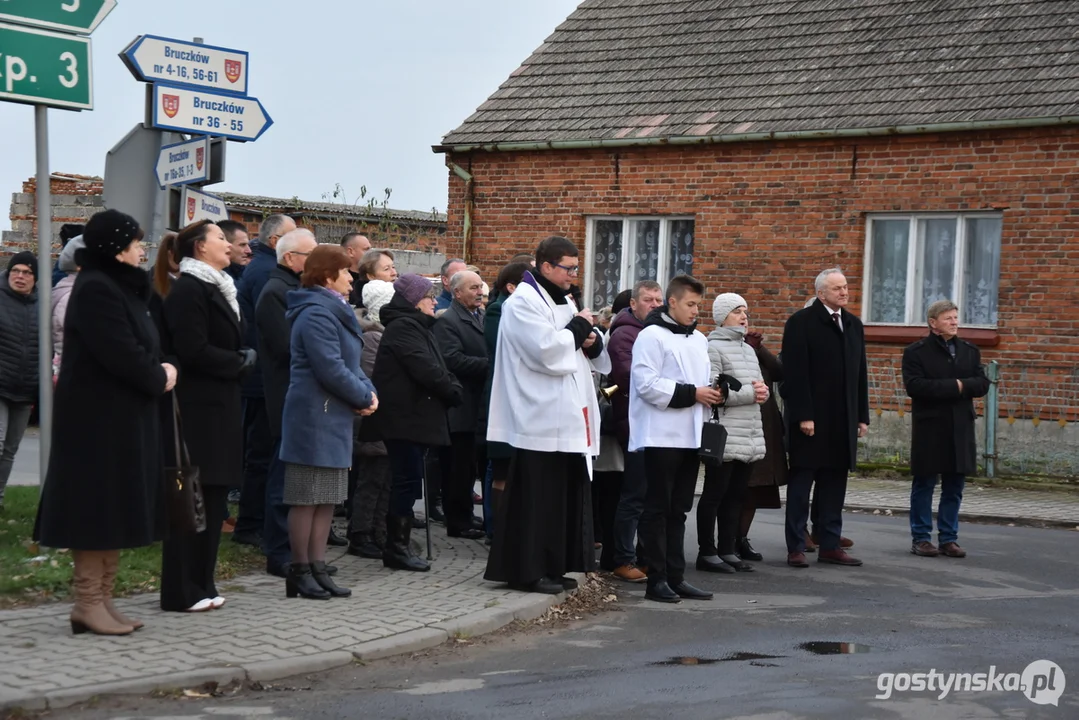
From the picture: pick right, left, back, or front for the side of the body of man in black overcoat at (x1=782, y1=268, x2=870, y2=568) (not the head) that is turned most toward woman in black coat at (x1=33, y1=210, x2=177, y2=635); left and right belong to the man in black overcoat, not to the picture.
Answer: right

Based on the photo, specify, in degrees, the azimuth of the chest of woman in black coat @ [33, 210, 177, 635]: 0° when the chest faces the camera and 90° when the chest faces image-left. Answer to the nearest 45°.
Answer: approximately 270°

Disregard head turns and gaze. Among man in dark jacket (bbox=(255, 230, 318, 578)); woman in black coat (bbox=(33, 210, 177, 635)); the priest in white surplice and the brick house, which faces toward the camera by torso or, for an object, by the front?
the brick house

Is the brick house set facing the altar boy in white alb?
yes

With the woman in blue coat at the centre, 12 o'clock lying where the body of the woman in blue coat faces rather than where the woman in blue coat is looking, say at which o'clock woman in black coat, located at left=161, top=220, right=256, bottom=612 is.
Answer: The woman in black coat is roughly at 5 o'clock from the woman in blue coat.

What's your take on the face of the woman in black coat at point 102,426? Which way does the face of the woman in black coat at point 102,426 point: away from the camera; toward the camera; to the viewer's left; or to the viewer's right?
to the viewer's right

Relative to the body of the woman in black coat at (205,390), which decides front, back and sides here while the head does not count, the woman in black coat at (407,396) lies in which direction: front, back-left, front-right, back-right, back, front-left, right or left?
front-left

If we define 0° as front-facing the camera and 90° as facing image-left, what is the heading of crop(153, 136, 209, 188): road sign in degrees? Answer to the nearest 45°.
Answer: approximately 45°

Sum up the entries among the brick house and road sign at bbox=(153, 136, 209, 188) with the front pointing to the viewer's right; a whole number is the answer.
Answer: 0

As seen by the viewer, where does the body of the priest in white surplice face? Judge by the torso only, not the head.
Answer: to the viewer's right

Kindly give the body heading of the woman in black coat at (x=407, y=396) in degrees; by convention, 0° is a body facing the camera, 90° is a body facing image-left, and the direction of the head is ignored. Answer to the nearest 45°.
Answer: approximately 270°

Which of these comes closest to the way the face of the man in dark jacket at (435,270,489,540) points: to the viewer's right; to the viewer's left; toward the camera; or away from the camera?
to the viewer's right

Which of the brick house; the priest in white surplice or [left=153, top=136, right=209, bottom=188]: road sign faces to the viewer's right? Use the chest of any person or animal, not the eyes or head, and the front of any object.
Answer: the priest in white surplice

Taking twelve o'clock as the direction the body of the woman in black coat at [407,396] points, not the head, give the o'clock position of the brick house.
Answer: The brick house is roughly at 10 o'clock from the woman in black coat.
